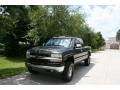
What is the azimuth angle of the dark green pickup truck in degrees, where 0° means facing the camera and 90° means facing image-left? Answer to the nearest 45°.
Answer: approximately 45°
